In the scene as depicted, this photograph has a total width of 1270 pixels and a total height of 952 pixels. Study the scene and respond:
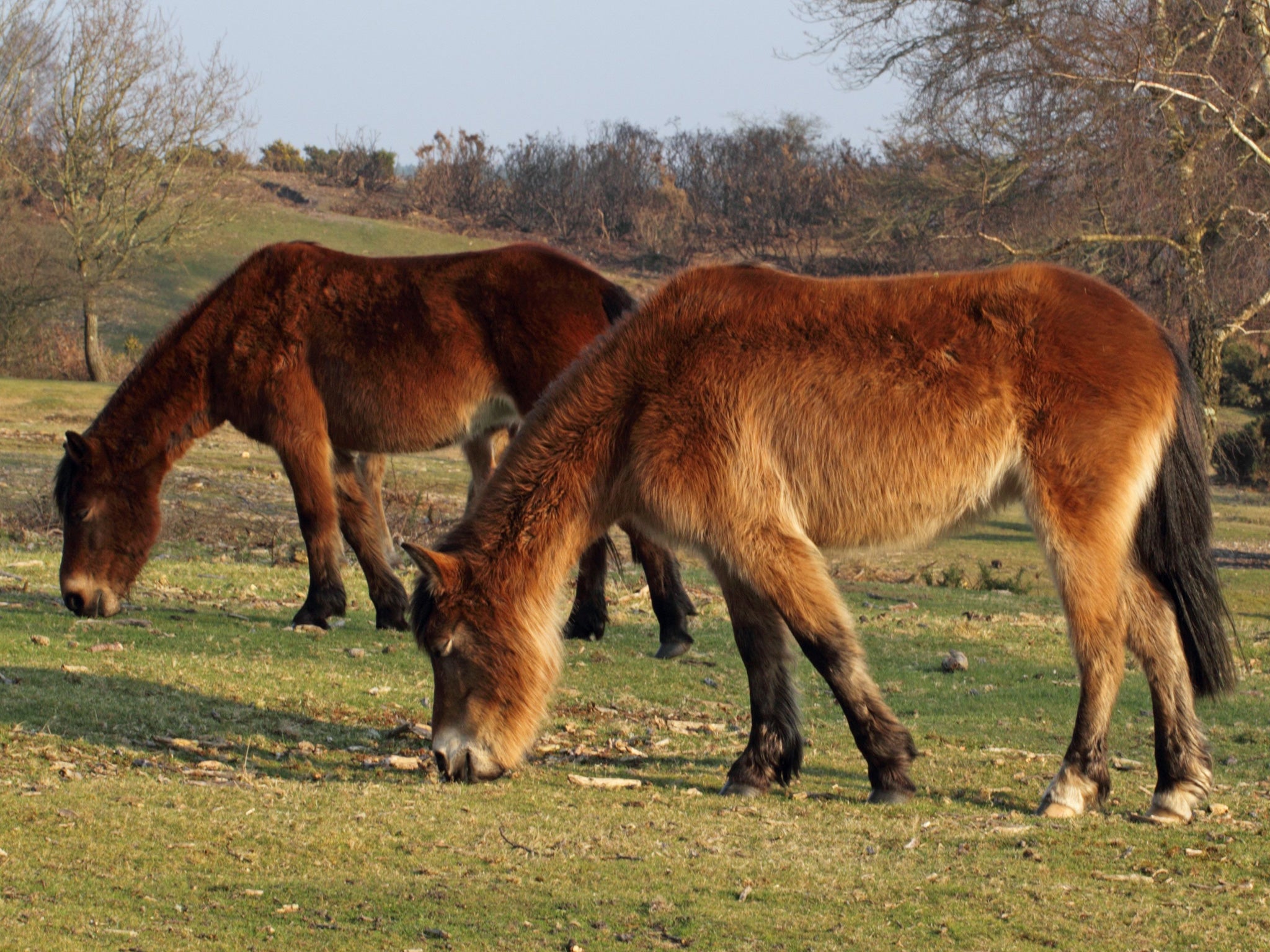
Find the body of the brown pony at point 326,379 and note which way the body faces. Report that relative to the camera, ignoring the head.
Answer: to the viewer's left

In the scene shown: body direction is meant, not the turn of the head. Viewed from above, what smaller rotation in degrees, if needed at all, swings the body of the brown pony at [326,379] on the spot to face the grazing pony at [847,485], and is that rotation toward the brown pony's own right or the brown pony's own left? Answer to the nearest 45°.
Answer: approximately 135° to the brown pony's own left

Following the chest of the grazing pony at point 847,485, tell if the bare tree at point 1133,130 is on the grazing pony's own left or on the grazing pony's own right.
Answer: on the grazing pony's own right

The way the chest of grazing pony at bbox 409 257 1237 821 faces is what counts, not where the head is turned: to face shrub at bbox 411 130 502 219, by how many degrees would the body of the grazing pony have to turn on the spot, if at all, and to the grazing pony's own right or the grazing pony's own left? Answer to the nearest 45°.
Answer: approximately 90° to the grazing pony's own right

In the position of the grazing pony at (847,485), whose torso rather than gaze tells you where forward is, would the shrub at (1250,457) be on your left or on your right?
on your right

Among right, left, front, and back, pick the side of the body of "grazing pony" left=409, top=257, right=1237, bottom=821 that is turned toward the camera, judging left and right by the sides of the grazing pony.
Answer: left

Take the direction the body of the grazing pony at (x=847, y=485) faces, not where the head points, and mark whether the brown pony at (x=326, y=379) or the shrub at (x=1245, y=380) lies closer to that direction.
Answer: the brown pony

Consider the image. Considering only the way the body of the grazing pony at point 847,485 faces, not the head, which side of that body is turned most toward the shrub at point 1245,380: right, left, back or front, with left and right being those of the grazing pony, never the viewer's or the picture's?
right

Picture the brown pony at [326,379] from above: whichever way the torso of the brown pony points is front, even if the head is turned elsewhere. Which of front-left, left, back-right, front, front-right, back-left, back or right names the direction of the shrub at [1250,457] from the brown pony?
back-right

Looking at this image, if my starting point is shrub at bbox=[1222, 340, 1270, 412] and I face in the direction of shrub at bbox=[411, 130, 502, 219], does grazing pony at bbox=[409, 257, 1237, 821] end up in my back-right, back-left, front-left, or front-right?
back-left

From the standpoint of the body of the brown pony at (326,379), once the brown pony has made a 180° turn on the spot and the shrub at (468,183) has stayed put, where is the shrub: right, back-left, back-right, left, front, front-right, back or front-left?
left

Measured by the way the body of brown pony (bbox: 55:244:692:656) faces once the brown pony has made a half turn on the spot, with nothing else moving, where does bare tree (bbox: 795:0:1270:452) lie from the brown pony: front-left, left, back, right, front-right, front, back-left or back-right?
front-left
